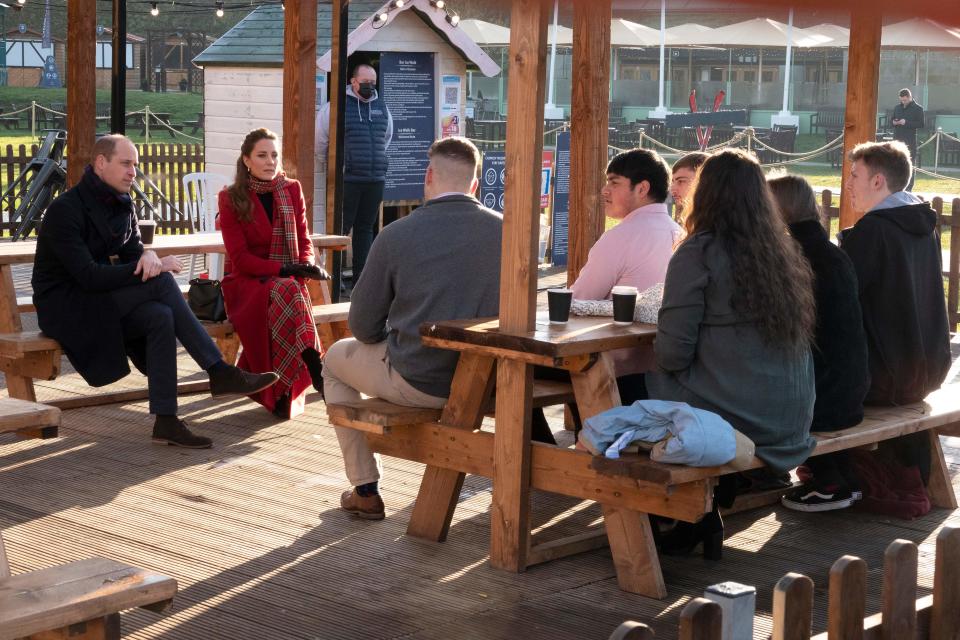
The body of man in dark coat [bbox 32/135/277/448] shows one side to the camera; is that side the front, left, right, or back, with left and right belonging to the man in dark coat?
right

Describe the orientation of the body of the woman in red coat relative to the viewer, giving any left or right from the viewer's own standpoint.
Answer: facing the viewer and to the right of the viewer

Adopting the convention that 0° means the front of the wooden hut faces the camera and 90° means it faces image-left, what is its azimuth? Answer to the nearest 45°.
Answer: approximately 315°

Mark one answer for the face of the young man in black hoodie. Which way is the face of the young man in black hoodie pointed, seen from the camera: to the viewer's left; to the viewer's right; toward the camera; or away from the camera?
to the viewer's left

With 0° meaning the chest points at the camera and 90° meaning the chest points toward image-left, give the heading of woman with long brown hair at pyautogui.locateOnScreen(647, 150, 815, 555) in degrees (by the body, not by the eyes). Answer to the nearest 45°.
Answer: approximately 135°

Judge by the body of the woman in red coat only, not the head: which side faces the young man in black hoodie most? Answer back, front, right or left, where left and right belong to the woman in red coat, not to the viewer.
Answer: front

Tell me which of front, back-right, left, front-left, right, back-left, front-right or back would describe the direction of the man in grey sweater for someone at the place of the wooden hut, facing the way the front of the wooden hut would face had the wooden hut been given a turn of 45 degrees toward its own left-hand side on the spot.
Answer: right

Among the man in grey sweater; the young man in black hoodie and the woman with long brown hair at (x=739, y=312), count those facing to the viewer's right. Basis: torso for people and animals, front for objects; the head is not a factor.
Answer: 0

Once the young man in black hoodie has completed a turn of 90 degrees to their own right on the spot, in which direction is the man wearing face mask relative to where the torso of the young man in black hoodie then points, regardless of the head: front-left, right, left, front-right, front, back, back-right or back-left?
left

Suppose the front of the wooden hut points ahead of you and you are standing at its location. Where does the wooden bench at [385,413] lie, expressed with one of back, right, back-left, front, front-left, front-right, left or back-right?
front-right

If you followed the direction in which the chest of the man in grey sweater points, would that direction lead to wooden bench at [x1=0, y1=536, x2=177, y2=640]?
no

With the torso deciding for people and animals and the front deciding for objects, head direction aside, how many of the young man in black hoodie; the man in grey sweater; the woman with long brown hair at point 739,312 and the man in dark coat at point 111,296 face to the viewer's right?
1

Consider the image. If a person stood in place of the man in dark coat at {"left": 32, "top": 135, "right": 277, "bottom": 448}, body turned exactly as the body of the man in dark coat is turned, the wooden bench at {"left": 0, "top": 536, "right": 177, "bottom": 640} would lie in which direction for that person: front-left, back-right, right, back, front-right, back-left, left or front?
right

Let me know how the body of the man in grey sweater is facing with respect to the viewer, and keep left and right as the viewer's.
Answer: facing away from the viewer and to the left of the viewer

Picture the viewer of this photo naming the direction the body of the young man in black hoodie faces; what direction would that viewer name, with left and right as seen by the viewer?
facing away from the viewer and to the left of the viewer
